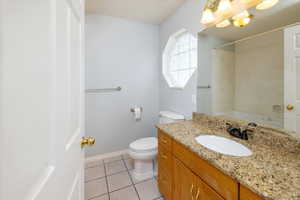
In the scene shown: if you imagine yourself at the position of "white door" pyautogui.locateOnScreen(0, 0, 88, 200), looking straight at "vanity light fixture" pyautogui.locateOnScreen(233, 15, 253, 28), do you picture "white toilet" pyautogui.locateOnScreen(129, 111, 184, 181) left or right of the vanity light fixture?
left

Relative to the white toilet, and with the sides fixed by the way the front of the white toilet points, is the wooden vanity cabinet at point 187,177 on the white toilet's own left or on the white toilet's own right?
on the white toilet's own left

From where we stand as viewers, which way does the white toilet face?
facing the viewer and to the left of the viewer

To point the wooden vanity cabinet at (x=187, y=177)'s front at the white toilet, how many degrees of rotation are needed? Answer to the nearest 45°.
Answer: approximately 90° to its right

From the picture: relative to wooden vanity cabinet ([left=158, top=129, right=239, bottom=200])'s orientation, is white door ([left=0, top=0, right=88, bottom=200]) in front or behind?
in front

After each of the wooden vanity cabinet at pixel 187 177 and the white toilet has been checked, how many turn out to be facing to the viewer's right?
0
